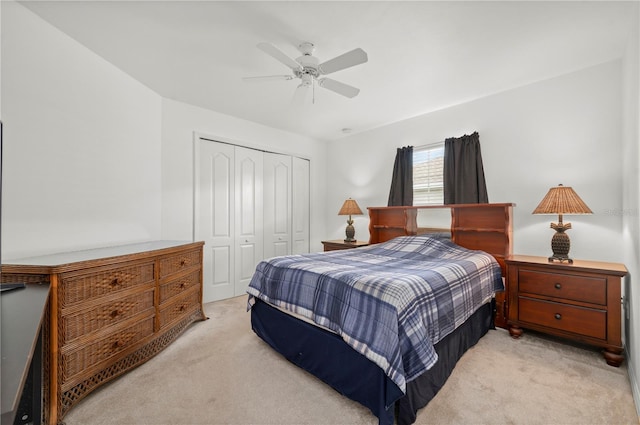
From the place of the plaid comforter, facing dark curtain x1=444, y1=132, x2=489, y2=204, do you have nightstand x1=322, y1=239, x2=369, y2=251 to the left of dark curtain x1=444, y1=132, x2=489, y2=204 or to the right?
left

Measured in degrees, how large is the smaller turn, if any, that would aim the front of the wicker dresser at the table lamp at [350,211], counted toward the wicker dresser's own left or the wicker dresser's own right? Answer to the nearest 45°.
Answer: approximately 45° to the wicker dresser's own left

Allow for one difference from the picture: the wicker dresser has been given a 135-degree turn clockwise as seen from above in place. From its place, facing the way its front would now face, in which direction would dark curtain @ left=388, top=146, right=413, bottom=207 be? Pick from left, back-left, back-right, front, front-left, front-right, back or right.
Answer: back

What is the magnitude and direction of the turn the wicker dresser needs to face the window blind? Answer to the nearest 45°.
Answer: approximately 45° to its left

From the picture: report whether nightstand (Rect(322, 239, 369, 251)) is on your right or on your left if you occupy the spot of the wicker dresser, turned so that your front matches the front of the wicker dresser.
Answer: on your left

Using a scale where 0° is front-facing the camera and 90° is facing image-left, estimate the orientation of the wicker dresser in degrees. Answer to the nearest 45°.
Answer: approximately 315°

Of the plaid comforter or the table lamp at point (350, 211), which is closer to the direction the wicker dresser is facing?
the plaid comforter

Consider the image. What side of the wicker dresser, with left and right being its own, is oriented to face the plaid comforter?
front
